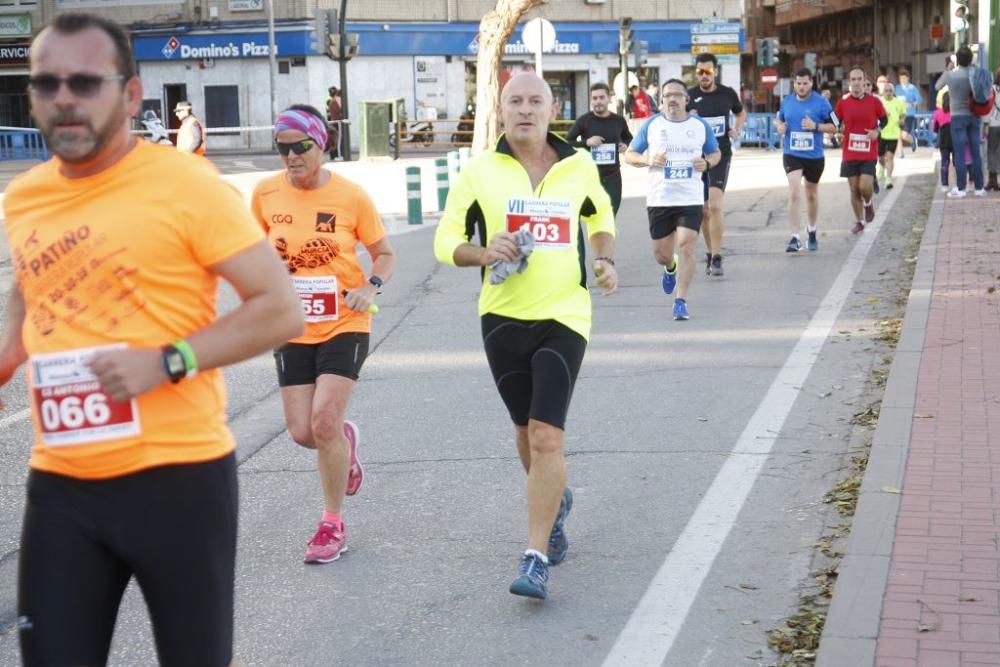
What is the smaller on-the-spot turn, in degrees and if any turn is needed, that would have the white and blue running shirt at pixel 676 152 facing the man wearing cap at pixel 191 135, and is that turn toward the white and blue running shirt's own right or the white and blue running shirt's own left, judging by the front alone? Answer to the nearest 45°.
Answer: approximately 135° to the white and blue running shirt's own right

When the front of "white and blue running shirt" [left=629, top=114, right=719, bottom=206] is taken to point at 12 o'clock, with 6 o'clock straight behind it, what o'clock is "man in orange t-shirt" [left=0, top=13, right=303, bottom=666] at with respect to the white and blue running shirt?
The man in orange t-shirt is roughly at 12 o'clock from the white and blue running shirt.

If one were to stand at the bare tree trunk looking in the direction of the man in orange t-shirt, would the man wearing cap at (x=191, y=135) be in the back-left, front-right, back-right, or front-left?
front-right

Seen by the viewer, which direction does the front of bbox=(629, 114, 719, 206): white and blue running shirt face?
toward the camera

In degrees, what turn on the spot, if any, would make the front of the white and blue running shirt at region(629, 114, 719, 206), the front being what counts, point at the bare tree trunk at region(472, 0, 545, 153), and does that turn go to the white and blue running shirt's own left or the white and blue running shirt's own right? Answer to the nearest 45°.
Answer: approximately 180°

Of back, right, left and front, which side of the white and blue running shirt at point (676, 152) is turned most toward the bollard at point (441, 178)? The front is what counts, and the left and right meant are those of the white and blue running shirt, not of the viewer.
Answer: back

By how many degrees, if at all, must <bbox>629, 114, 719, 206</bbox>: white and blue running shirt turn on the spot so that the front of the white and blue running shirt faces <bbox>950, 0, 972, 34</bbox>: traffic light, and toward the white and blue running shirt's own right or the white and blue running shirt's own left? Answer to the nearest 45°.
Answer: approximately 180°

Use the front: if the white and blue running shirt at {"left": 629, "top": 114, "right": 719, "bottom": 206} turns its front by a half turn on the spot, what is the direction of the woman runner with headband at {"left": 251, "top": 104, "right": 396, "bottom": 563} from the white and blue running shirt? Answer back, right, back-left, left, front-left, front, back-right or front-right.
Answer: back

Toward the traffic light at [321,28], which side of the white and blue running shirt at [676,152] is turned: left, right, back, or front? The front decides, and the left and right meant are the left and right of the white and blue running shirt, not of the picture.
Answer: back
